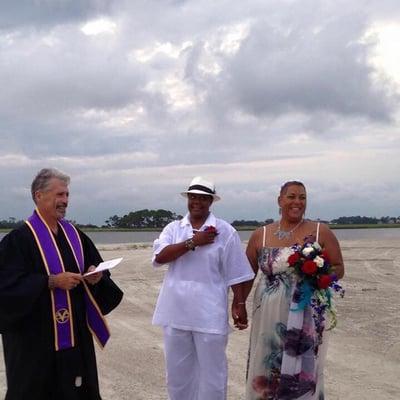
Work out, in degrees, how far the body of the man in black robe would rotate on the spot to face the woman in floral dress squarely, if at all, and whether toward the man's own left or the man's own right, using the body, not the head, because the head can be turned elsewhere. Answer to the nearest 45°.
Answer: approximately 45° to the man's own left

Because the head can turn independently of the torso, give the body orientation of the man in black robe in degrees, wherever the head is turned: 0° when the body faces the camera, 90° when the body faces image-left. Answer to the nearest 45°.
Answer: approximately 315°
